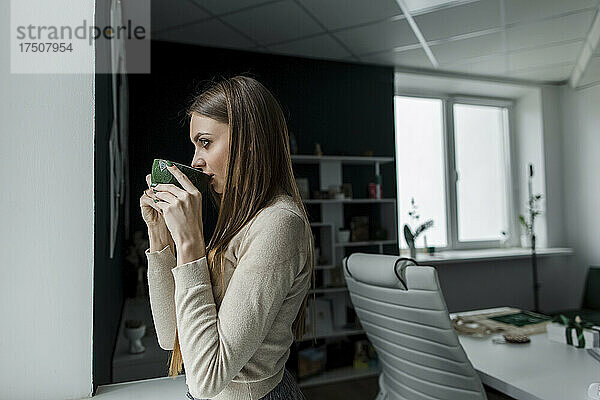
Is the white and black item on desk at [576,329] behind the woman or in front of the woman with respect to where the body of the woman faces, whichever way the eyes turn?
behind

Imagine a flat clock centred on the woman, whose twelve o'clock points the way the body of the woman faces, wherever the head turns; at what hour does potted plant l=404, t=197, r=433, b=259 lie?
The potted plant is roughly at 4 o'clock from the woman.

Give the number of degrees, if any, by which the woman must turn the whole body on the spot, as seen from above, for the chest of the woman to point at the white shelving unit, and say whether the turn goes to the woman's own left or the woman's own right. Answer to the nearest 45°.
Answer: approximately 90° to the woman's own right

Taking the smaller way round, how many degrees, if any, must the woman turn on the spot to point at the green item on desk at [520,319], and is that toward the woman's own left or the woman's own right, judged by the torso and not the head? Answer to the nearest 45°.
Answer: approximately 135° to the woman's own right

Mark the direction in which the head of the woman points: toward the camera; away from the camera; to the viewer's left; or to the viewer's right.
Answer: to the viewer's left

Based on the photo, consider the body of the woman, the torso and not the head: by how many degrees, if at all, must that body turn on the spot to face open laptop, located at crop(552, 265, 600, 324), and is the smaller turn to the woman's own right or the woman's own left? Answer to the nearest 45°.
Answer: approximately 135° to the woman's own right

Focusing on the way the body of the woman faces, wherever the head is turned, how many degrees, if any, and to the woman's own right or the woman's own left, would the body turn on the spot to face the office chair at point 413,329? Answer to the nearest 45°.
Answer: approximately 135° to the woman's own right

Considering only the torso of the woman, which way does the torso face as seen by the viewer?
to the viewer's left
